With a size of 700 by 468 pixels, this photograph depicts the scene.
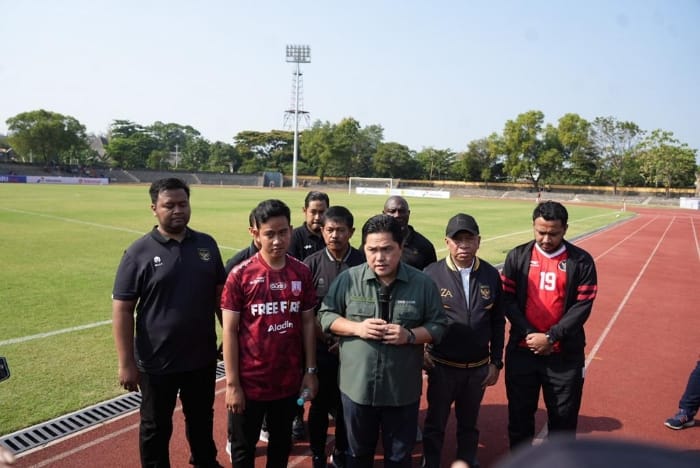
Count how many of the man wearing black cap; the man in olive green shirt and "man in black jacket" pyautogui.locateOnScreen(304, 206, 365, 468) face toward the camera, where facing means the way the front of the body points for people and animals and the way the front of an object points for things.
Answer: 3

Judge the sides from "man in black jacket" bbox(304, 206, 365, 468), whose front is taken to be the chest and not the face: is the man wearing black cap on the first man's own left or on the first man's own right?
on the first man's own left

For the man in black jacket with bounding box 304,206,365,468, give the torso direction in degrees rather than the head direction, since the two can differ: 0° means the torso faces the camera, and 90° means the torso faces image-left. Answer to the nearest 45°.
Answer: approximately 0°

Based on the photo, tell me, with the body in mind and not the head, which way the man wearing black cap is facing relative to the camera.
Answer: toward the camera

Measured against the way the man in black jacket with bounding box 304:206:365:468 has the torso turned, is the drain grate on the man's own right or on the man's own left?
on the man's own right

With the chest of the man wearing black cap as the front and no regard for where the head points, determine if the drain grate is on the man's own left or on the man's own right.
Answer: on the man's own right

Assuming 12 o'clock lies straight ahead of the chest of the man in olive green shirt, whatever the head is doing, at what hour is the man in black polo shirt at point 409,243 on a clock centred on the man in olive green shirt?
The man in black polo shirt is roughly at 6 o'clock from the man in olive green shirt.

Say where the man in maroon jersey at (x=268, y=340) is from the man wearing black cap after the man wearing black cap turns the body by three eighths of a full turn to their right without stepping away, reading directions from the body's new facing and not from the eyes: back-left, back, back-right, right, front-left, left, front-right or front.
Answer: left

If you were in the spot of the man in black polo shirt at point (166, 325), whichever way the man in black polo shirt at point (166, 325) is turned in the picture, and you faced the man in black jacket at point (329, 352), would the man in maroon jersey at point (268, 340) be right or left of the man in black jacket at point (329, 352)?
right

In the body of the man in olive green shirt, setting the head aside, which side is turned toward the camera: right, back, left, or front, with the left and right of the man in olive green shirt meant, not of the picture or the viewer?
front

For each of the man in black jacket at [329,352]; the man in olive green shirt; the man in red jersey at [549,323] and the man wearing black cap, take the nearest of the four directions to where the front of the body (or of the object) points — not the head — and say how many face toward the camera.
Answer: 4

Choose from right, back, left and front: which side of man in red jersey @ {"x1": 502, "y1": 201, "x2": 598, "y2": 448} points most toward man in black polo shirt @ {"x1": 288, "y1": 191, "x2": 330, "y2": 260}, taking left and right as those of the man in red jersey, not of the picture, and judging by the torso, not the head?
right
